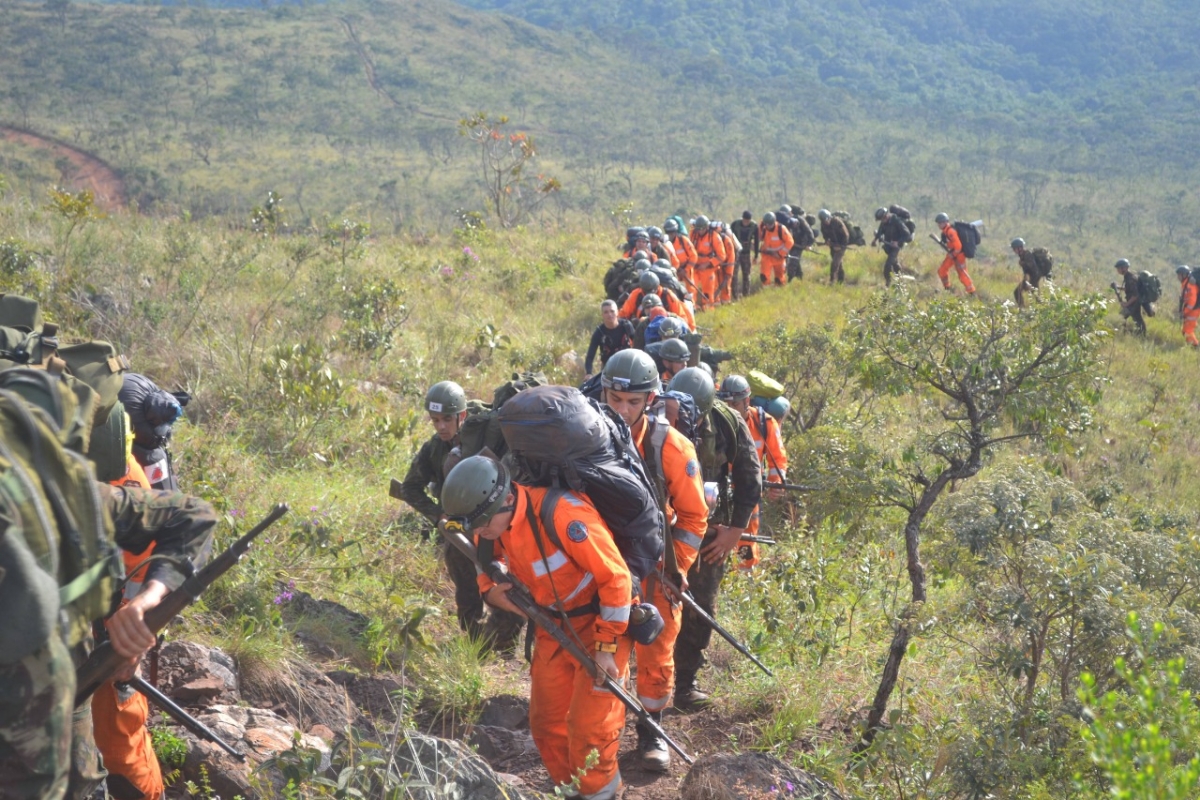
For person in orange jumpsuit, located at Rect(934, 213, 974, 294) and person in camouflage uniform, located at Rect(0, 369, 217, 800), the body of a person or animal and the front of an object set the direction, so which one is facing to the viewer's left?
the person in orange jumpsuit

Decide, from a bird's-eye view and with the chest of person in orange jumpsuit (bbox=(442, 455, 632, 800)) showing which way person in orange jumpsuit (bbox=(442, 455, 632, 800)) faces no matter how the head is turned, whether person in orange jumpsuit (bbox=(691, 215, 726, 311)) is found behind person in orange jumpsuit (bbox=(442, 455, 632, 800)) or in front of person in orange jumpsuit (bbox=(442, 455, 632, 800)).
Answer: behind

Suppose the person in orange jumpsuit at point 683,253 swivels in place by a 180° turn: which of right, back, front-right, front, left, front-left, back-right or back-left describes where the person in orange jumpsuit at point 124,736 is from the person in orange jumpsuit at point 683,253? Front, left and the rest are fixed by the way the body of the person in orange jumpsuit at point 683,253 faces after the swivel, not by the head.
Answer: back-right

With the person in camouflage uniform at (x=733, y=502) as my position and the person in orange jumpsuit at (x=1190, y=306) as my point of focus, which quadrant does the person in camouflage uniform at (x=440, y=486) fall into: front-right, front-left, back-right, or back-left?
back-left

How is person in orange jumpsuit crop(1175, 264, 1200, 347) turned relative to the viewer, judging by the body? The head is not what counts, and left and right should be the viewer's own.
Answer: facing to the left of the viewer

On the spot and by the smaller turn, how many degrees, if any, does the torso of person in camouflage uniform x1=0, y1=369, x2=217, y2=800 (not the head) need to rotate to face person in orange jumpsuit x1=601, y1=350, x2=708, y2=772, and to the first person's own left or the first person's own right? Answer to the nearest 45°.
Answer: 0° — they already face them

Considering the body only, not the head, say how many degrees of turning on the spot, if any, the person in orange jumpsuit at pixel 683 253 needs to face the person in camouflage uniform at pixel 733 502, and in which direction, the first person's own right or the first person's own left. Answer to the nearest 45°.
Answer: approximately 45° to the first person's own left

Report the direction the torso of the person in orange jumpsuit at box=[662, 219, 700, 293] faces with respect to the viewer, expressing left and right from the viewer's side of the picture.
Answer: facing the viewer and to the left of the viewer

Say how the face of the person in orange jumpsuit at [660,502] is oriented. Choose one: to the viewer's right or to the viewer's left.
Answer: to the viewer's left

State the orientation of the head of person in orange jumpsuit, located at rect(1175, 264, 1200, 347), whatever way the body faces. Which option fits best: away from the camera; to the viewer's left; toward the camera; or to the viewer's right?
to the viewer's left

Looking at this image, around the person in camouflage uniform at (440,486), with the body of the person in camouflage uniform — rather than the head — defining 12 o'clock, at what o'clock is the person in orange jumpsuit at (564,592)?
The person in orange jumpsuit is roughly at 10 o'clock from the person in camouflage uniform.

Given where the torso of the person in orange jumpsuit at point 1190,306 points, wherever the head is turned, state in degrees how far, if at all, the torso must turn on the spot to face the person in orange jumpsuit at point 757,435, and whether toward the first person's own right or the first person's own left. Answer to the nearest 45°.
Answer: approximately 90° to the first person's own left

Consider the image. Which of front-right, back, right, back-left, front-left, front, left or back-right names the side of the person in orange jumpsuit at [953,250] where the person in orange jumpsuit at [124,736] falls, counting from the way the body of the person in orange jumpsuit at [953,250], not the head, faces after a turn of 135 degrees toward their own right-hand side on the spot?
back-right

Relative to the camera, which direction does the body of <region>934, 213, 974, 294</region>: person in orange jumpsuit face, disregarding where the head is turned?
to the viewer's left
